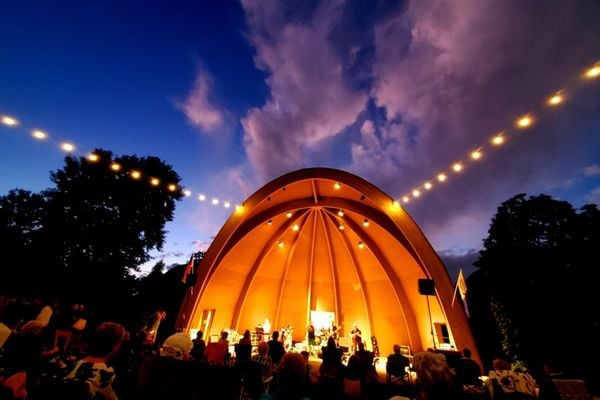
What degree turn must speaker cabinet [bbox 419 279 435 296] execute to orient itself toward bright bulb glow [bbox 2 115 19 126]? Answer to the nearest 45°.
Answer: approximately 45° to its right

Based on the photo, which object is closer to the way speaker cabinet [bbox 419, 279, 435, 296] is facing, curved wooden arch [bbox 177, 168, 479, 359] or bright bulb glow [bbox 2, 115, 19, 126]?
the bright bulb glow

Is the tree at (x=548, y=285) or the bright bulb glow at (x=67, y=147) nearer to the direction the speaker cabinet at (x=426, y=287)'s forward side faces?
the bright bulb glow

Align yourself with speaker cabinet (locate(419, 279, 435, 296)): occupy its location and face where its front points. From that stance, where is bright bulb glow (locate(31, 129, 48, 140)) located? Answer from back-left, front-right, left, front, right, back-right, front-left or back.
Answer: front-right

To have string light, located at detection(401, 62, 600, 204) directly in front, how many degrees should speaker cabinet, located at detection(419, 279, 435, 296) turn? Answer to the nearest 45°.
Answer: approximately 45° to its left

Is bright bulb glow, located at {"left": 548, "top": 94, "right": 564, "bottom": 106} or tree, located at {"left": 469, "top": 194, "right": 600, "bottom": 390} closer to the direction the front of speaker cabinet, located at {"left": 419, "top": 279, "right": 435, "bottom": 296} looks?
the bright bulb glow

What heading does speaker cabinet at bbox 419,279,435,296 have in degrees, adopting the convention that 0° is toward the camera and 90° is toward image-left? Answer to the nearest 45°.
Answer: approximately 0°

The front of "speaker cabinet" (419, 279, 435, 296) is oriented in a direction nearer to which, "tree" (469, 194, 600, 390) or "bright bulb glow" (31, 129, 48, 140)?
the bright bulb glow

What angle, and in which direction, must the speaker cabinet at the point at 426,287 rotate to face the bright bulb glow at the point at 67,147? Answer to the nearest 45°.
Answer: approximately 45° to its right

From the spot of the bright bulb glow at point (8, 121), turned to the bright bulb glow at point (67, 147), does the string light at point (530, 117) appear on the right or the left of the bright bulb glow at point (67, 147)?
right
